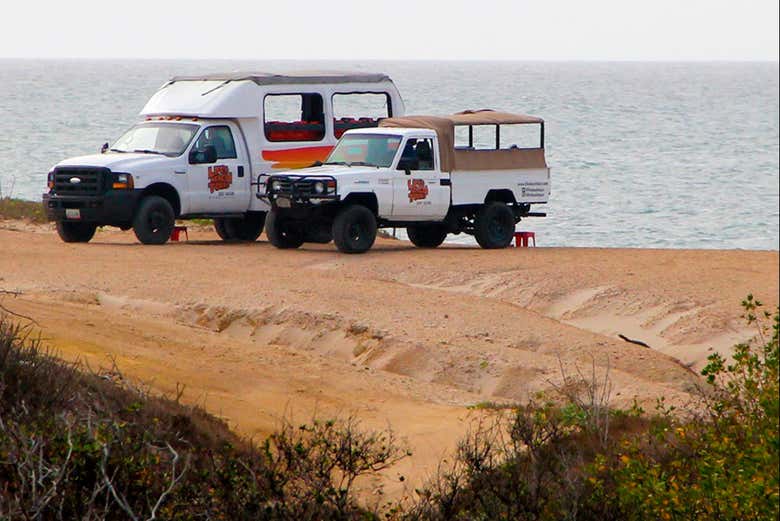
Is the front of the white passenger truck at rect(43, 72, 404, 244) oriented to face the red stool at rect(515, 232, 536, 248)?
no

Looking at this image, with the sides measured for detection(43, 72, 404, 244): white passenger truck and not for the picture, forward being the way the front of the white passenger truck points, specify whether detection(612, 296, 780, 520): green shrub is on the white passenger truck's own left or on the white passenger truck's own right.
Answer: on the white passenger truck's own left

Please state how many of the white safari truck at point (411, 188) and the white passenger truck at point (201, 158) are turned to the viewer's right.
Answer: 0

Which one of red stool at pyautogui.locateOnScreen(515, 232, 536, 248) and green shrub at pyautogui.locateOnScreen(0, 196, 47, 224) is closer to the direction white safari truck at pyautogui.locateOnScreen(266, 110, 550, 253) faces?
the green shrub

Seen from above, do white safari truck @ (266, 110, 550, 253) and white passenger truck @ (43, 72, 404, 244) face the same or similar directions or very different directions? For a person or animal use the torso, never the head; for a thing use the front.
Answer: same or similar directions

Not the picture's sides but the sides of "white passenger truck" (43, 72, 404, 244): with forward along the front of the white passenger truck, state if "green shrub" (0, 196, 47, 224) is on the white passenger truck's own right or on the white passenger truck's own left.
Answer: on the white passenger truck's own right

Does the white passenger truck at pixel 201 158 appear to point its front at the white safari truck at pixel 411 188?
no

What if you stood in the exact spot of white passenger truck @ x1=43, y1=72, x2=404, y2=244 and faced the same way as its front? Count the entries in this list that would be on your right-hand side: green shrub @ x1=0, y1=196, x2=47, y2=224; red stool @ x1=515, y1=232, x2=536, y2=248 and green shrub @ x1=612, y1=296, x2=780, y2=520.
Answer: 1

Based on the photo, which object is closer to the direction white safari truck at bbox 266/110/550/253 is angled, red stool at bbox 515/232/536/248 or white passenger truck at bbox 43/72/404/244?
the white passenger truck

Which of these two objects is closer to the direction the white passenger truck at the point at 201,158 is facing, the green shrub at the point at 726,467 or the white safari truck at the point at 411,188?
the green shrub

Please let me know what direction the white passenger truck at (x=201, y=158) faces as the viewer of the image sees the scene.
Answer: facing the viewer and to the left of the viewer

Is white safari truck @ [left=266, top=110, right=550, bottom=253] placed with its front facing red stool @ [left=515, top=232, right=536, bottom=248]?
no
